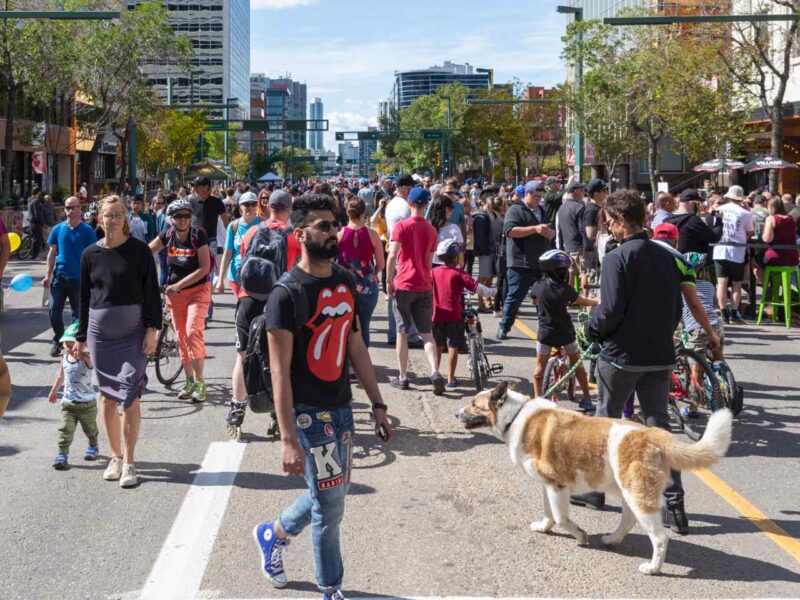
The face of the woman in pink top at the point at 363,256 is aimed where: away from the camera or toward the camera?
away from the camera

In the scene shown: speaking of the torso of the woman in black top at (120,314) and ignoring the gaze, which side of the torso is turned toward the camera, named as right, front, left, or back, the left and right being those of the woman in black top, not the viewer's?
front

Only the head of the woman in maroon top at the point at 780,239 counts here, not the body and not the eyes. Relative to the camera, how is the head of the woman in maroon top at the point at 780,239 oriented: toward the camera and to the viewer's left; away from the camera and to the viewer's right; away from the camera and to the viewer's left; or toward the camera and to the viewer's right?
away from the camera and to the viewer's left

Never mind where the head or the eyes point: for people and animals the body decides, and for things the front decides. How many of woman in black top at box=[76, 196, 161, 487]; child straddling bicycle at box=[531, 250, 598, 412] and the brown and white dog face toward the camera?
1

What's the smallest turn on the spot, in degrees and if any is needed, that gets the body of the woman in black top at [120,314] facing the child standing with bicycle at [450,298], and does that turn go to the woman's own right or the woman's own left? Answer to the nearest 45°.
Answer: approximately 135° to the woman's own left

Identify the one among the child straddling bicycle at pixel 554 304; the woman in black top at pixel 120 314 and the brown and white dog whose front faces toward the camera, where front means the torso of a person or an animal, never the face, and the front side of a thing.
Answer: the woman in black top

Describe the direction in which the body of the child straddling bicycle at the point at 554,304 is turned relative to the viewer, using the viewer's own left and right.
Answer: facing away from the viewer and to the right of the viewer

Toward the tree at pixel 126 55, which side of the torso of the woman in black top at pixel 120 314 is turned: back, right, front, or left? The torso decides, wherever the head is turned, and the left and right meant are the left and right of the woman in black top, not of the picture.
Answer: back

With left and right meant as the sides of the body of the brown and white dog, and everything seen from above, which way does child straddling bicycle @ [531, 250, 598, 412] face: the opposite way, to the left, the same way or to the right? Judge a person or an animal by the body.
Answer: to the right

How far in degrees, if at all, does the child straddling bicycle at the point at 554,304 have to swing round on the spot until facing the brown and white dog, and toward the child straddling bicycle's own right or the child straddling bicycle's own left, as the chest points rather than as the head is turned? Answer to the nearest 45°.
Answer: approximately 135° to the child straddling bicycle's own right

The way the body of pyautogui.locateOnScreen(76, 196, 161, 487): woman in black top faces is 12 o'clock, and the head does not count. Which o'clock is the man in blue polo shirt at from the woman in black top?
The man in blue polo shirt is roughly at 6 o'clock from the woman in black top.

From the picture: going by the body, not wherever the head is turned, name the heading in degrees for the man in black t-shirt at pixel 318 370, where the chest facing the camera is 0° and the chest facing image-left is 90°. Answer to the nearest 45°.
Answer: approximately 315°

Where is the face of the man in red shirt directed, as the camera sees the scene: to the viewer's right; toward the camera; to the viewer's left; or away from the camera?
away from the camera

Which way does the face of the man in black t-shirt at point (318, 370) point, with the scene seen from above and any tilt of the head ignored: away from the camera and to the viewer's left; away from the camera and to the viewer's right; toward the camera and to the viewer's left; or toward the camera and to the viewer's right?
toward the camera and to the viewer's right

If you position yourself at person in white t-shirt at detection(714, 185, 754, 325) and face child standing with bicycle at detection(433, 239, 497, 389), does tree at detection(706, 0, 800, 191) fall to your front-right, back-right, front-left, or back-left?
back-right
